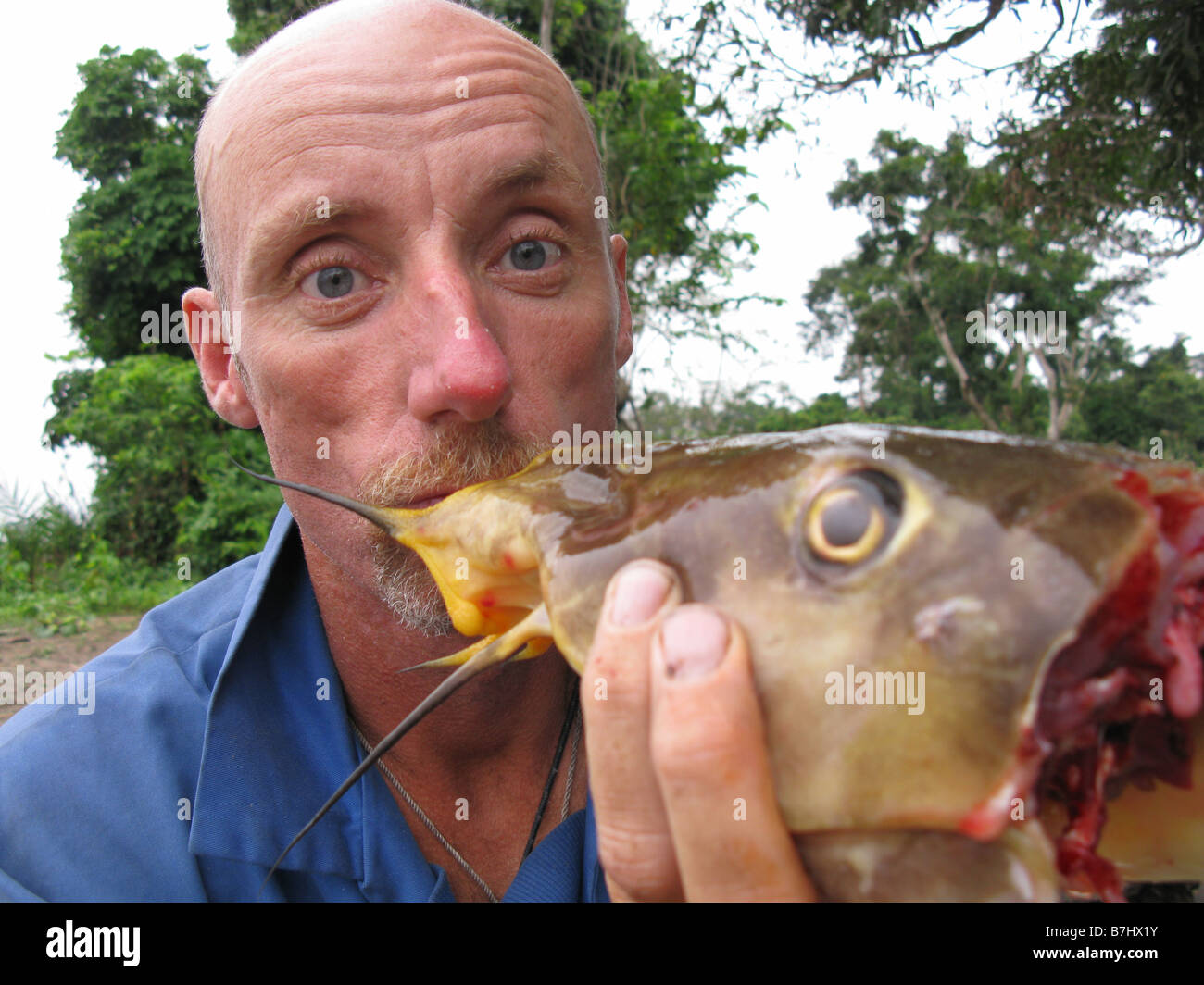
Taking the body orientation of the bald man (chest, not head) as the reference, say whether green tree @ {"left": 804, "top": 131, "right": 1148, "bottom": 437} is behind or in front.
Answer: behind

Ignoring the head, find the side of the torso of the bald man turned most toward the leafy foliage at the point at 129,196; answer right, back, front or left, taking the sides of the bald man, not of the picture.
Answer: back

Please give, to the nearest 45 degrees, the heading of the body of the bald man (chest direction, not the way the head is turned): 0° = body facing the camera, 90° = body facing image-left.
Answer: approximately 0°
